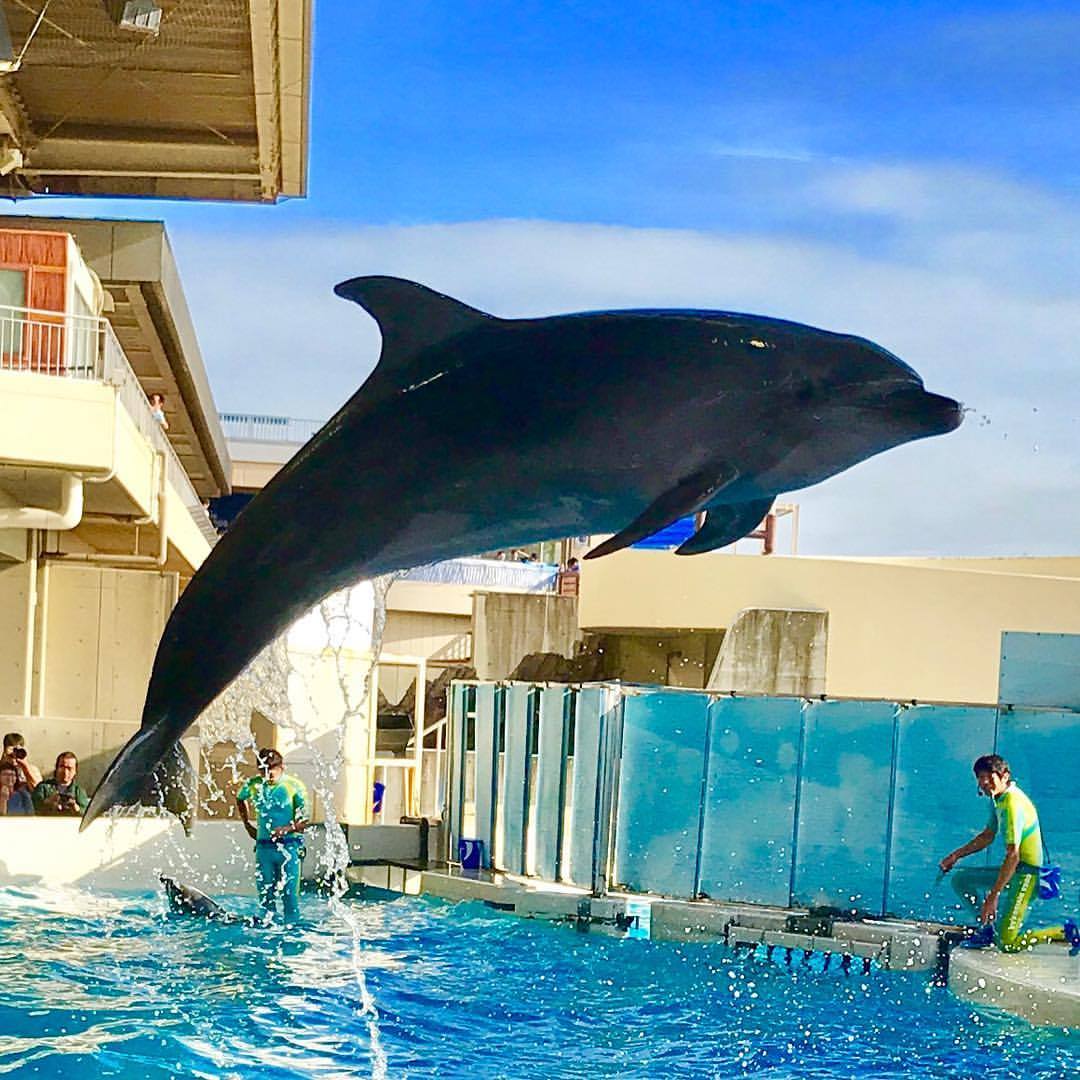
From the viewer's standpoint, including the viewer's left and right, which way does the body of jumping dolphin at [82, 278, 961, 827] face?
facing to the right of the viewer

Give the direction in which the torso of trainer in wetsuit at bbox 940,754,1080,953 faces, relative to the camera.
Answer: to the viewer's left

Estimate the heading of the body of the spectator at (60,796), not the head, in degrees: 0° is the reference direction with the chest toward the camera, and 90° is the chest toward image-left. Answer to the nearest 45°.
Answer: approximately 0°

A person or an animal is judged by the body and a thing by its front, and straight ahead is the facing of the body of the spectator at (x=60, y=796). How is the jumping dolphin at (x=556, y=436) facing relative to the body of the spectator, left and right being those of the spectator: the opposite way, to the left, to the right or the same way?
to the left

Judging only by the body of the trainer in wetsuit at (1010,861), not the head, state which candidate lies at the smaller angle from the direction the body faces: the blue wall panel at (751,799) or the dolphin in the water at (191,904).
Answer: the dolphin in the water

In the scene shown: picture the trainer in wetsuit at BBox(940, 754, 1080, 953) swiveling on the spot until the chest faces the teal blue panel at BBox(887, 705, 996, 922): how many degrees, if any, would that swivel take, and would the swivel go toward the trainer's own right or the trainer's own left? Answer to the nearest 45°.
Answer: approximately 90° to the trainer's own right
